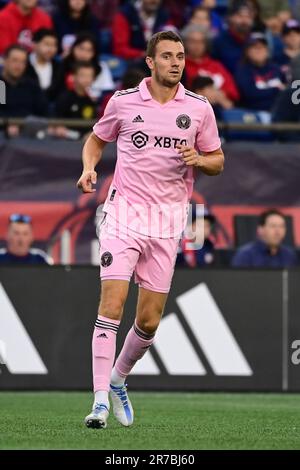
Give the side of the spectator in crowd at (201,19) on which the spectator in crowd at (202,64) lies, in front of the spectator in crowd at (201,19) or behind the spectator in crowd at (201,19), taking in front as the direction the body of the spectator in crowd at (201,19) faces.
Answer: in front

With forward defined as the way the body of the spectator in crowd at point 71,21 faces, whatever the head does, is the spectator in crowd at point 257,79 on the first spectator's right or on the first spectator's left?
on the first spectator's left

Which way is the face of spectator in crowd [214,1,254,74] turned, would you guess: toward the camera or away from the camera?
toward the camera

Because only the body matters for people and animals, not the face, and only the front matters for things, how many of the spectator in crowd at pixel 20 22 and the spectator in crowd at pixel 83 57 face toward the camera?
2

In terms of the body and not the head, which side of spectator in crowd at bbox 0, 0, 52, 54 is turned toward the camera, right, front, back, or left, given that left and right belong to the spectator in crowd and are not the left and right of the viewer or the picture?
front

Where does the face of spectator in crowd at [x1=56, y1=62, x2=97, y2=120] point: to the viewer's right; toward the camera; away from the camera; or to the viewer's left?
toward the camera

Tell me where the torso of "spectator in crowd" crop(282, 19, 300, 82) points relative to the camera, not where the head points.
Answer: toward the camera

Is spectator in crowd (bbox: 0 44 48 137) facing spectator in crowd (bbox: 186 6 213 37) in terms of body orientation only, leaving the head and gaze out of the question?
no

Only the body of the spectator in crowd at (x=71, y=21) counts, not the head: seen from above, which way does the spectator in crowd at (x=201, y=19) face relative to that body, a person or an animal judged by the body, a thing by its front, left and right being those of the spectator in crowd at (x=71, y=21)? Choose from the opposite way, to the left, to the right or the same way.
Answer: the same way

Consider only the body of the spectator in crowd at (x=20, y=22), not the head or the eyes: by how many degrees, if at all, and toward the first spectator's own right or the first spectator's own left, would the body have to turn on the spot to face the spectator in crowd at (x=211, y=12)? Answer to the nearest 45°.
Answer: approximately 135° to the first spectator's own left

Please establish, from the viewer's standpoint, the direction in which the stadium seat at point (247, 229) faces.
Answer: facing the viewer

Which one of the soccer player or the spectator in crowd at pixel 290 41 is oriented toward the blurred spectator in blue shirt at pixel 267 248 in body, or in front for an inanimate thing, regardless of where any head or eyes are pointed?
the spectator in crowd

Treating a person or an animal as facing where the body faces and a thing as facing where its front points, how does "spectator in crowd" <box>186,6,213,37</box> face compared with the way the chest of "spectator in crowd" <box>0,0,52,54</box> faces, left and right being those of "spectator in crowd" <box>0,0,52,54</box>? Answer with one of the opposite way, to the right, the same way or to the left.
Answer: the same way

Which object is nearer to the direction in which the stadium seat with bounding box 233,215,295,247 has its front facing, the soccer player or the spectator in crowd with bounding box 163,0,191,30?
the soccer player

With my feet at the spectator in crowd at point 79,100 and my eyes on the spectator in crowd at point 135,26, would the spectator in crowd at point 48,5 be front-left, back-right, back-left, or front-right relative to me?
front-left

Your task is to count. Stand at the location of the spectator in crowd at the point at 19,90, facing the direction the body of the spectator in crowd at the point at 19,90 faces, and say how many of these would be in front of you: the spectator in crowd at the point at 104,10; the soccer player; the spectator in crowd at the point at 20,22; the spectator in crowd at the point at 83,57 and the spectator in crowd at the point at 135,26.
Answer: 1

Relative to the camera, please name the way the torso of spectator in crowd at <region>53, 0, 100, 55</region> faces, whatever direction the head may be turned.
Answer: toward the camera
